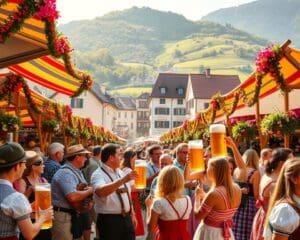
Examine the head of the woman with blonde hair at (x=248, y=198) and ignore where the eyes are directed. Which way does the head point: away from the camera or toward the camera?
away from the camera

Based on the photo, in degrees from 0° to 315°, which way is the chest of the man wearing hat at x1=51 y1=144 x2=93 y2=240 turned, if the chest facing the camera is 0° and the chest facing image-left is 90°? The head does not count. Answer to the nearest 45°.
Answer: approximately 270°

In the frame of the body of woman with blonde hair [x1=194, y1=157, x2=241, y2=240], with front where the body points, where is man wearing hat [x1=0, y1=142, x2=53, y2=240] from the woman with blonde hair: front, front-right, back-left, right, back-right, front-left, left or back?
left

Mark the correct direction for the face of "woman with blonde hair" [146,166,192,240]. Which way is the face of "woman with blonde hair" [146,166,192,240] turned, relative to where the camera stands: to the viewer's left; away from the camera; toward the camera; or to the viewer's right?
away from the camera

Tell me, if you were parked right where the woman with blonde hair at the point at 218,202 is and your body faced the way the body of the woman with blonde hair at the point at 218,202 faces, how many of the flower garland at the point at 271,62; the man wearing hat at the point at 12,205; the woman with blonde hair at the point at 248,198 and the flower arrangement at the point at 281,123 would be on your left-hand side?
1

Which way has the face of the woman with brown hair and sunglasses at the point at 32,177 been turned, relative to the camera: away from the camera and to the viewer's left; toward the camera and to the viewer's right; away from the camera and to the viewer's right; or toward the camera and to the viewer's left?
toward the camera and to the viewer's right
